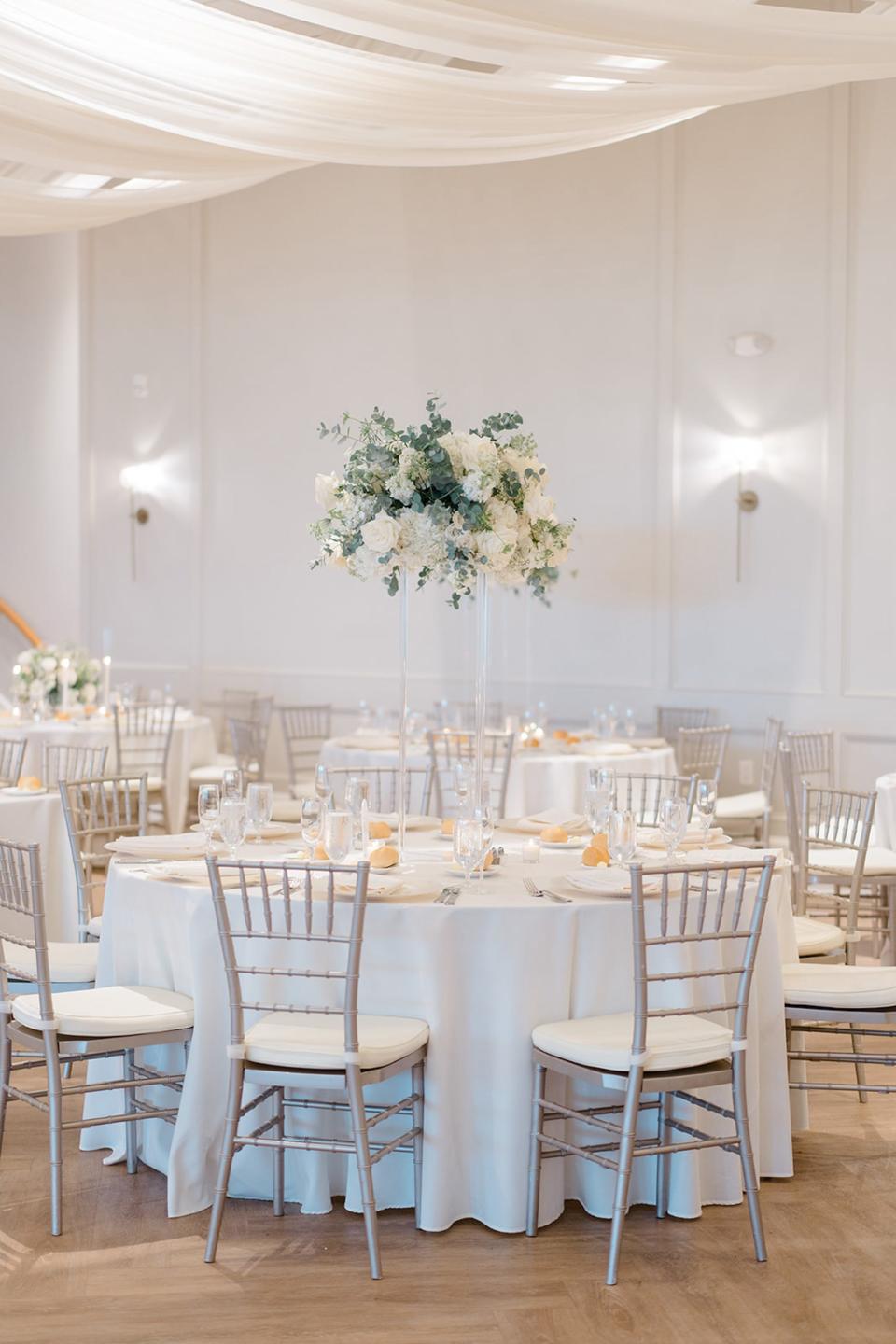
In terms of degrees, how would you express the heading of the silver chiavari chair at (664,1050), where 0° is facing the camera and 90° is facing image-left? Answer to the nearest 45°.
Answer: approximately 135°

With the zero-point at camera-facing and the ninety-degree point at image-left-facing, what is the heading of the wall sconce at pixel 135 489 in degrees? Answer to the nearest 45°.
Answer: approximately 45°

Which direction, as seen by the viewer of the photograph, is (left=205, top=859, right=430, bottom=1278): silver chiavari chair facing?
facing away from the viewer and to the right of the viewer

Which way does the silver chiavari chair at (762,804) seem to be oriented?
to the viewer's left

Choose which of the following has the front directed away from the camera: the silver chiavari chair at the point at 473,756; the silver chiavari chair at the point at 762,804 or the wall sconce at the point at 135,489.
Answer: the silver chiavari chair at the point at 473,756

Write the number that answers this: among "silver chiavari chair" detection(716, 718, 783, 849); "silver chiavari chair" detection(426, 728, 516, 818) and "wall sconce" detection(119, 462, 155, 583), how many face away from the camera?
1

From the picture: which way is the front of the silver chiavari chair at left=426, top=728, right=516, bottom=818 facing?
away from the camera

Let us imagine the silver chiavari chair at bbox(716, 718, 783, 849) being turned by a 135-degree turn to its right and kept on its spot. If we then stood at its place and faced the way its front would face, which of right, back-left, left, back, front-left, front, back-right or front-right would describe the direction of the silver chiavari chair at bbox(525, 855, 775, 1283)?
back-right

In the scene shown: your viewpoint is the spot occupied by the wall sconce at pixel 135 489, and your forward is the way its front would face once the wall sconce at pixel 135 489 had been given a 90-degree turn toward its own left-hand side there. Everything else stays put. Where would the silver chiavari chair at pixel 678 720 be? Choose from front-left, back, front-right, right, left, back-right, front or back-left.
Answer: front

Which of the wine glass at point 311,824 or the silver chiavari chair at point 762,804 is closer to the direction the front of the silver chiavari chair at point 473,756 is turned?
the silver chiavari chair

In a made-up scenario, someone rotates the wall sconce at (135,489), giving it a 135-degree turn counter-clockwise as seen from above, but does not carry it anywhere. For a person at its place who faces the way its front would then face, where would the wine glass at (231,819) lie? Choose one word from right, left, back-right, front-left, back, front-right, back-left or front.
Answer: right
